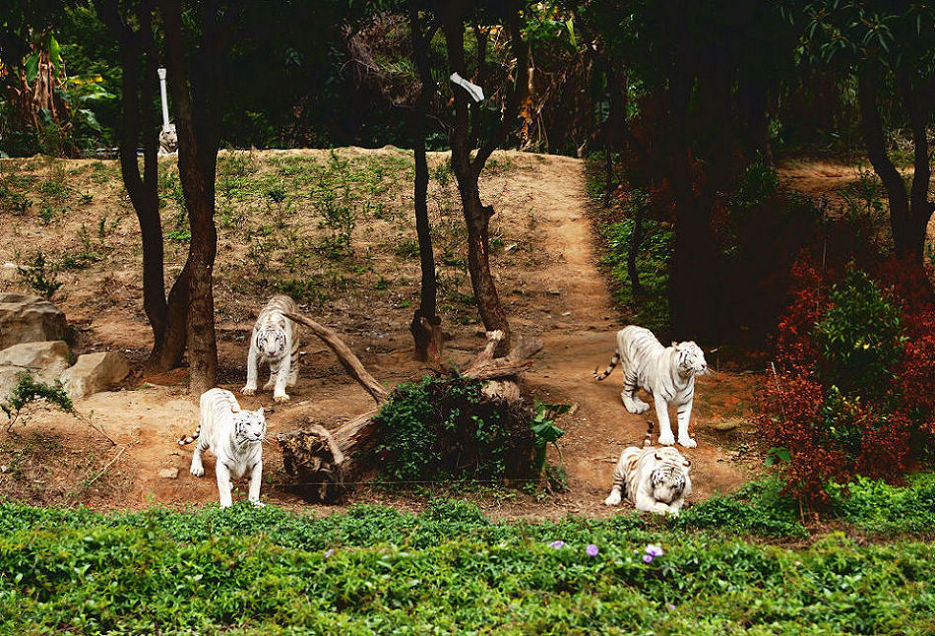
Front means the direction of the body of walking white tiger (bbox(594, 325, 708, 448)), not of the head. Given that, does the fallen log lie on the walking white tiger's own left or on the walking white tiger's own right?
on the walking white tiger's own right

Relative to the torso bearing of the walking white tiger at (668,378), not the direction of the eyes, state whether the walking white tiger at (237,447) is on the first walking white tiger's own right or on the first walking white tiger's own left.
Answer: on the first walking white tiger's own right

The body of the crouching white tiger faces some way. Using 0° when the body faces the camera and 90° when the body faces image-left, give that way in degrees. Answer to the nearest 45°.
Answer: approximately 315°

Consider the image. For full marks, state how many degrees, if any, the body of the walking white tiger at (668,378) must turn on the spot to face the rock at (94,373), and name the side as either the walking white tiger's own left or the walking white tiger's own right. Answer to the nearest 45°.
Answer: approximately 135° to the walking white tiger's own right

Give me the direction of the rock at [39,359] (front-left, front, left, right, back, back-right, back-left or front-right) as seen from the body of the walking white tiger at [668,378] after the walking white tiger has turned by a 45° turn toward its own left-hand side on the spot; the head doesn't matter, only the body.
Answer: back
